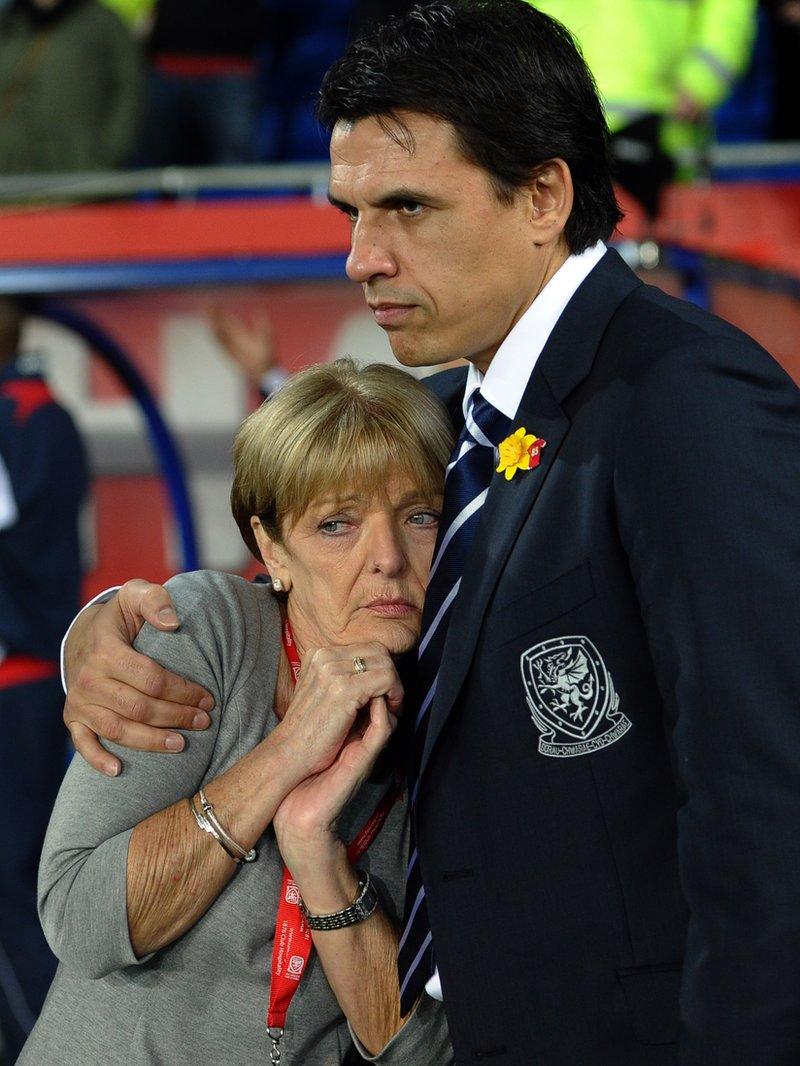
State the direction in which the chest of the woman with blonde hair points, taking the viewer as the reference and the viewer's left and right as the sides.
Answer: facing the viewer and to the right of the viewer

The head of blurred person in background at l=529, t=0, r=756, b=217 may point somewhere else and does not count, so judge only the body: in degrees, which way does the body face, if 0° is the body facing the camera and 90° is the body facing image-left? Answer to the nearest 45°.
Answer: approximately 0°

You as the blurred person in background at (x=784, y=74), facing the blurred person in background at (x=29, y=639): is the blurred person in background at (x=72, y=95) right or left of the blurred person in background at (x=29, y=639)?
right

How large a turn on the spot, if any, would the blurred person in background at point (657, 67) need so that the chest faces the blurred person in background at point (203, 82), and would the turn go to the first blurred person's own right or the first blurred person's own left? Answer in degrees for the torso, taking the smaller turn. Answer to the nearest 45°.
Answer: approximately 135° to the first blurred person's own right

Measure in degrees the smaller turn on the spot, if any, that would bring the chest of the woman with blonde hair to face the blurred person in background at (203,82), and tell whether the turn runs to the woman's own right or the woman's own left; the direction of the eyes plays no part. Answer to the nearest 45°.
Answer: approximately 135° to the woman's own left

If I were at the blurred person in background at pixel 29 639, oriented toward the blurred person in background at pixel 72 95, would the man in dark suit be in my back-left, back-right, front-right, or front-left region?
back-right

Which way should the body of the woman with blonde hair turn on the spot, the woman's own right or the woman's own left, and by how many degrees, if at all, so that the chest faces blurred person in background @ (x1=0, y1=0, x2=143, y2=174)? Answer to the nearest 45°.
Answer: approximately 135° to the woman's own left
